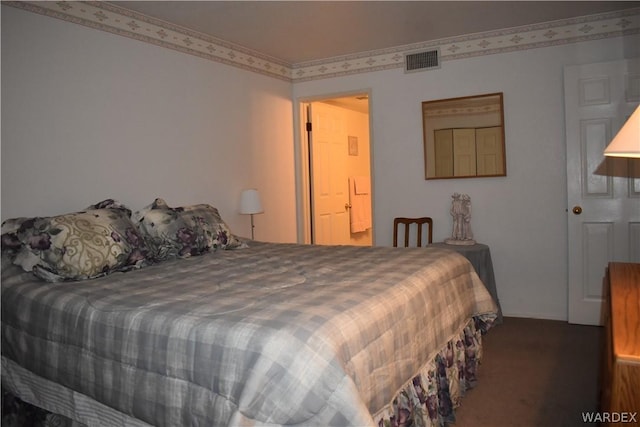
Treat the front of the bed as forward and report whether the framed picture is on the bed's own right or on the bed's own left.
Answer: on the bed's own left

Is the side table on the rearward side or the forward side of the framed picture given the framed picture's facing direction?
on the forward side

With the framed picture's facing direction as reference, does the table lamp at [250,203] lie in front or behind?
in front

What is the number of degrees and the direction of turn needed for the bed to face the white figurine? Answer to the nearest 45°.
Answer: approximately 90° to its left

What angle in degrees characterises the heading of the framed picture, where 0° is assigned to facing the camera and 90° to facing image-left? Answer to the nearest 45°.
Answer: approximately 0°

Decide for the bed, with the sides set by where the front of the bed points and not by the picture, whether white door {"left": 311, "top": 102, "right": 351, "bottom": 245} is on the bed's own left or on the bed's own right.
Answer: on the bed's own left

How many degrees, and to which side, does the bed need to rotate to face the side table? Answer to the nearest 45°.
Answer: approximately 90° to its left

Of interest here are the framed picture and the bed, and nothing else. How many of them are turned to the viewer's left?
0

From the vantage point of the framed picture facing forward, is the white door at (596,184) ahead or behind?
ahead

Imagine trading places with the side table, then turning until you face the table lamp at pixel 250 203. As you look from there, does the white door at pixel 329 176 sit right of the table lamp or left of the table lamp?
right

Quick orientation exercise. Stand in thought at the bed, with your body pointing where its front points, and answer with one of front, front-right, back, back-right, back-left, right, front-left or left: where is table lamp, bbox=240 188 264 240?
back-left

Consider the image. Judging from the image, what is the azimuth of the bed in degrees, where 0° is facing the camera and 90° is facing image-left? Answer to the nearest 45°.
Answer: approximately 315°
